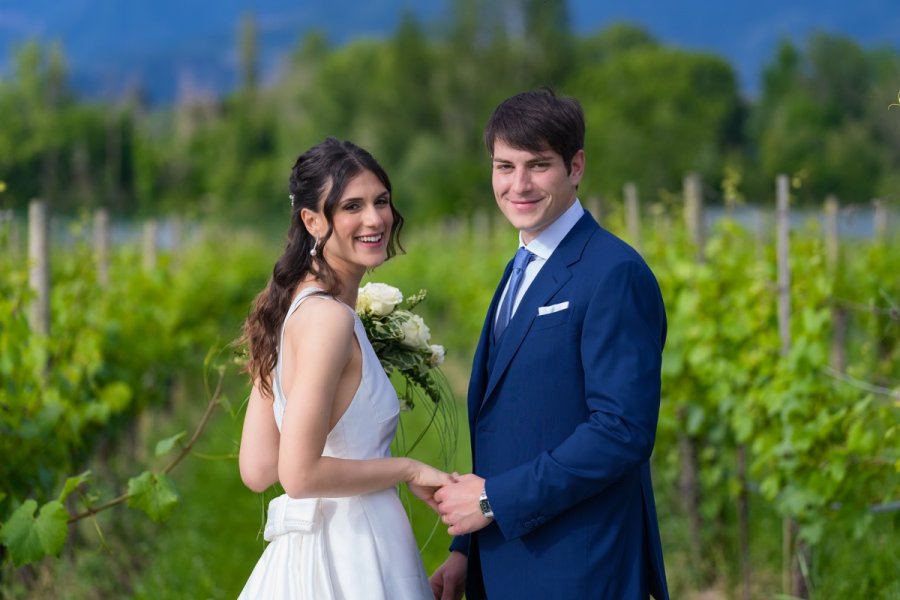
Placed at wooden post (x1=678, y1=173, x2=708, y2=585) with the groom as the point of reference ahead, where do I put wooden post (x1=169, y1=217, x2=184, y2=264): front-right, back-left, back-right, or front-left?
back-right

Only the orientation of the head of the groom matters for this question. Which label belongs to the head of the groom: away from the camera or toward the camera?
toward the camera

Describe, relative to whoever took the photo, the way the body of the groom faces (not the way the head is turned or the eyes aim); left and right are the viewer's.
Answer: facing the viewer and to the left of the viewer

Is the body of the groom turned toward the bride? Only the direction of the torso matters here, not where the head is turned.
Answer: no

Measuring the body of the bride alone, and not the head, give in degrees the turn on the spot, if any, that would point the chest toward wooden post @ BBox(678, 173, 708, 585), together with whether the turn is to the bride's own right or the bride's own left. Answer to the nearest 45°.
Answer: approximately 45° to the bride's own left

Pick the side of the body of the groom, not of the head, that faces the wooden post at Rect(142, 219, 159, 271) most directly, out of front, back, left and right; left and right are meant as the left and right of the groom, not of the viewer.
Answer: right

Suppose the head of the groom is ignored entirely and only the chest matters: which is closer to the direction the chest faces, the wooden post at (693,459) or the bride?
the bride

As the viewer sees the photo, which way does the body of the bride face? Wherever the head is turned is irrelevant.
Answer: to the viewer's right

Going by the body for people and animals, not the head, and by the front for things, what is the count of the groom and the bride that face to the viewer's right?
1

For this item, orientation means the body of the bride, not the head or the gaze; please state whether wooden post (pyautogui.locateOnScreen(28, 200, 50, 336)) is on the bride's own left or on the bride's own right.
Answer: on the bride's own left

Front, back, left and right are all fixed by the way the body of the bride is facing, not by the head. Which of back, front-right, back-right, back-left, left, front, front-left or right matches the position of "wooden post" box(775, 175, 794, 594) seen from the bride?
front-left

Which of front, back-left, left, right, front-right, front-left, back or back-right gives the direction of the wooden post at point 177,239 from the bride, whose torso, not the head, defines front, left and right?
left

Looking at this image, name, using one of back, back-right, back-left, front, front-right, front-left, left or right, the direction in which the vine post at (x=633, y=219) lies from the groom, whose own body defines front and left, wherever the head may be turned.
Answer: back-right
